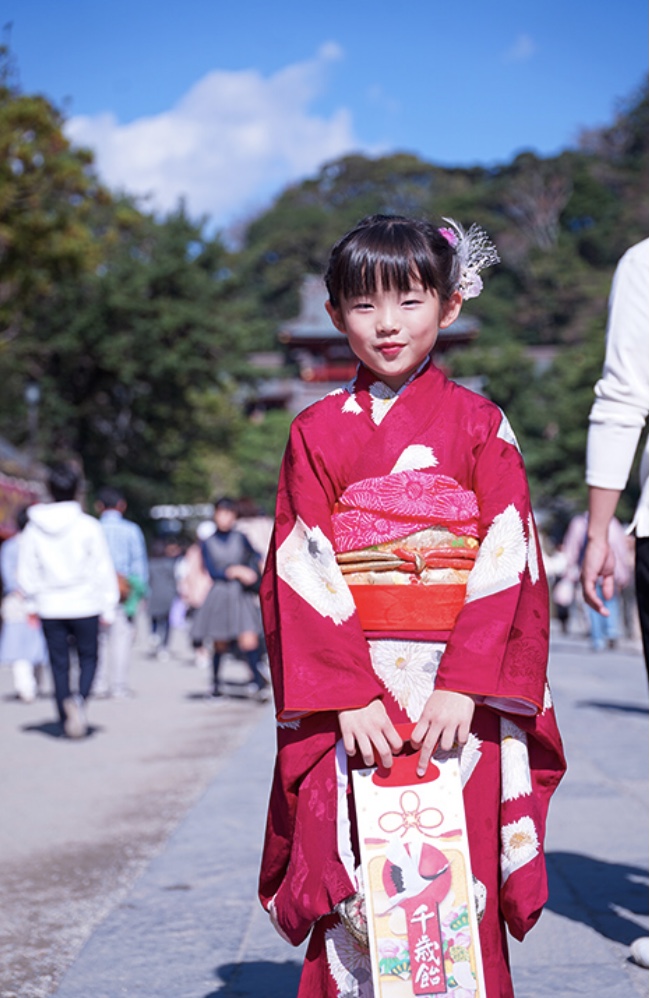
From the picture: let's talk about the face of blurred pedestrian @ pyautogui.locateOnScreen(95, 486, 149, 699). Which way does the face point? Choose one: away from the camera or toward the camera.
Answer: away from the camera

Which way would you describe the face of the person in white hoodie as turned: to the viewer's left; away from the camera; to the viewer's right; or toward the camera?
away from the camera

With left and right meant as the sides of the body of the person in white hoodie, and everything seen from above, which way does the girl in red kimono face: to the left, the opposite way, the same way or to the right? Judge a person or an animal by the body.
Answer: the opposite way

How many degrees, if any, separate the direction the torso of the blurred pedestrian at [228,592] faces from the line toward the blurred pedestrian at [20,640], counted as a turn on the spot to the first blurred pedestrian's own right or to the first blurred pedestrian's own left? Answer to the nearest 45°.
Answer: approximately 90° to the first blurred pedestrian's own right

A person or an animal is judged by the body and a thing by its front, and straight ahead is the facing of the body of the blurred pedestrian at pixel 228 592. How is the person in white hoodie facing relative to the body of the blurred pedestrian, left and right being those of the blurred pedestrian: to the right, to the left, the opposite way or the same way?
the opposite way

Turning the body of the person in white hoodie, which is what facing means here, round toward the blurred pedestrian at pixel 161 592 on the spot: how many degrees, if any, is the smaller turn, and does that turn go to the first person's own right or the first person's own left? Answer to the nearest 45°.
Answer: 0° — they already face them

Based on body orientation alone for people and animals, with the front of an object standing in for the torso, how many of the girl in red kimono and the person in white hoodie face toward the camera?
1

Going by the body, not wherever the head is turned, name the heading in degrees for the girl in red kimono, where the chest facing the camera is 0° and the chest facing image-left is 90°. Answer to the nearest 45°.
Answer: approximately 0°

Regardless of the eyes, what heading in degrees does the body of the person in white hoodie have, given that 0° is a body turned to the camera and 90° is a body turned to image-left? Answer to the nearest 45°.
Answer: approximately 180°
